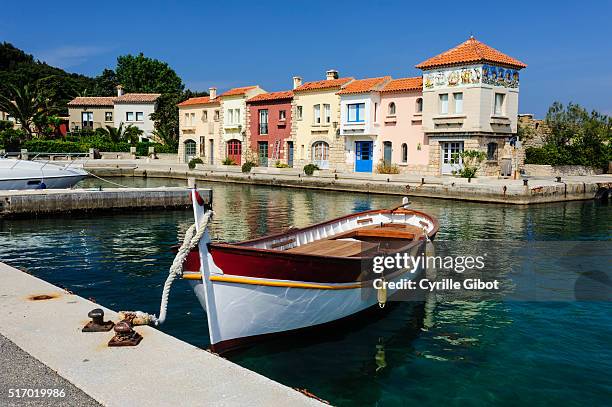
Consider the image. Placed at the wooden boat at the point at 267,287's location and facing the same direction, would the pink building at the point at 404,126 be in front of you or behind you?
behind

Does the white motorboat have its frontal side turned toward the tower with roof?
yes

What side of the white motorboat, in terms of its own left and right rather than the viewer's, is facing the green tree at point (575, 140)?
front

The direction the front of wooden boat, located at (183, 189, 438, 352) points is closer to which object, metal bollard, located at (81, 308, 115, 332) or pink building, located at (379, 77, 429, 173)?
the metal bollard

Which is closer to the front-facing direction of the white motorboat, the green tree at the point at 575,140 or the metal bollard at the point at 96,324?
the green tree

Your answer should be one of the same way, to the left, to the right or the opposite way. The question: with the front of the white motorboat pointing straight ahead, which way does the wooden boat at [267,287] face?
the opposite way

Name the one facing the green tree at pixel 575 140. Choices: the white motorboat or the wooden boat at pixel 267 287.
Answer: the white motorboat

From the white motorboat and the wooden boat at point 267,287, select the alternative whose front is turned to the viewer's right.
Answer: the white motorboat

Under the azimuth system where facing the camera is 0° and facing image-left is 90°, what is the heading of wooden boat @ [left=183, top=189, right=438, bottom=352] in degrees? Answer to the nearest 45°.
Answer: approximately 45°

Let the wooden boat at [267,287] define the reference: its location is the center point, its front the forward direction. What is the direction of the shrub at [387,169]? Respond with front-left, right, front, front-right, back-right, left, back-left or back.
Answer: back-right

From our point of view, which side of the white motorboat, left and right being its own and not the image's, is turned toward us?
right

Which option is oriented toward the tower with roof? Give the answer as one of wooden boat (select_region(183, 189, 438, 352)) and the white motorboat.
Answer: the white motorboat

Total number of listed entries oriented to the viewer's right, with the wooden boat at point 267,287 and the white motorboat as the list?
1

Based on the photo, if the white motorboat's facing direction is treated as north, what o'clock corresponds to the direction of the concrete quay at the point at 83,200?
The concrete quay is roughly at 2 o'clock from the white motorboat.

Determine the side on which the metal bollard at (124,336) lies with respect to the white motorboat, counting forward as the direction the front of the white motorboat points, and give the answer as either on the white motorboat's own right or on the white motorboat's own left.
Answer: on the white motorboat's own right
